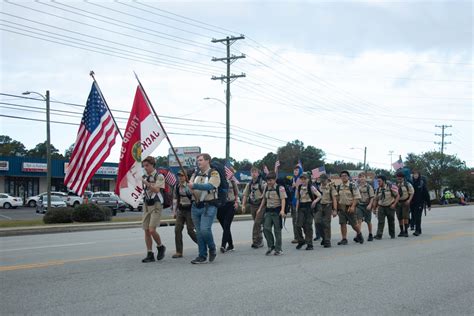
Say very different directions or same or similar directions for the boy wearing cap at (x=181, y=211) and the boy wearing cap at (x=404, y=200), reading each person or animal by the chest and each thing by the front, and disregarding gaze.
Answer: same or similar directions

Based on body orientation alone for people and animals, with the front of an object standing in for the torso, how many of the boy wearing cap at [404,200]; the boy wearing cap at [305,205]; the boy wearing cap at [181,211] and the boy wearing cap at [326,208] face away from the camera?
0

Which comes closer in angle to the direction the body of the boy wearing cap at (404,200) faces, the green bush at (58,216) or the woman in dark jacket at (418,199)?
the green bush

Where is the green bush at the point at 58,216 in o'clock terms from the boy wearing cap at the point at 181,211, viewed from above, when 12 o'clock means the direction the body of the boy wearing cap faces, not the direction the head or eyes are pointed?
The green bush is roughly at 4 o'clock from the boy wearing cap.

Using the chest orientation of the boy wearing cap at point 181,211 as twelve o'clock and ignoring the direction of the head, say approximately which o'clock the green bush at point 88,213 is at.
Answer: The green bush is roughly at 4 o'clock from the boy wearing cap.

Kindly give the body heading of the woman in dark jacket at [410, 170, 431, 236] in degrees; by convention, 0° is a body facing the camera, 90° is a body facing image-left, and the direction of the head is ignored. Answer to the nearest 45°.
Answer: approximately 45°

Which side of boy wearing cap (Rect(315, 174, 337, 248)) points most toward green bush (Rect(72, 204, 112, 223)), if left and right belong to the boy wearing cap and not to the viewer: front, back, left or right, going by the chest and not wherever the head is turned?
right

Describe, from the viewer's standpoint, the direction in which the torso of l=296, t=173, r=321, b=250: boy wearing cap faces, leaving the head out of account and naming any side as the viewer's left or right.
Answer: facing the viewer and to the left of the viewer

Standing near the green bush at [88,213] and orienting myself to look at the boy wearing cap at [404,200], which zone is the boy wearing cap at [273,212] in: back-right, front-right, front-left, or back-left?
front-right

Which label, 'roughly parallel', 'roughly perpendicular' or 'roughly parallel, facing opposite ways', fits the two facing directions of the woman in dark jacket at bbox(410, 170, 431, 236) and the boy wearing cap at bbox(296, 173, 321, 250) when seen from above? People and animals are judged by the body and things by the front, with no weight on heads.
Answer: roughly parallel

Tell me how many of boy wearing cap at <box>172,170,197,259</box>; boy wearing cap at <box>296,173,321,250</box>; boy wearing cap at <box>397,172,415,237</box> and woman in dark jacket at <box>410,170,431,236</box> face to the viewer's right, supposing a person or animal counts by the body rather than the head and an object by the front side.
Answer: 0
